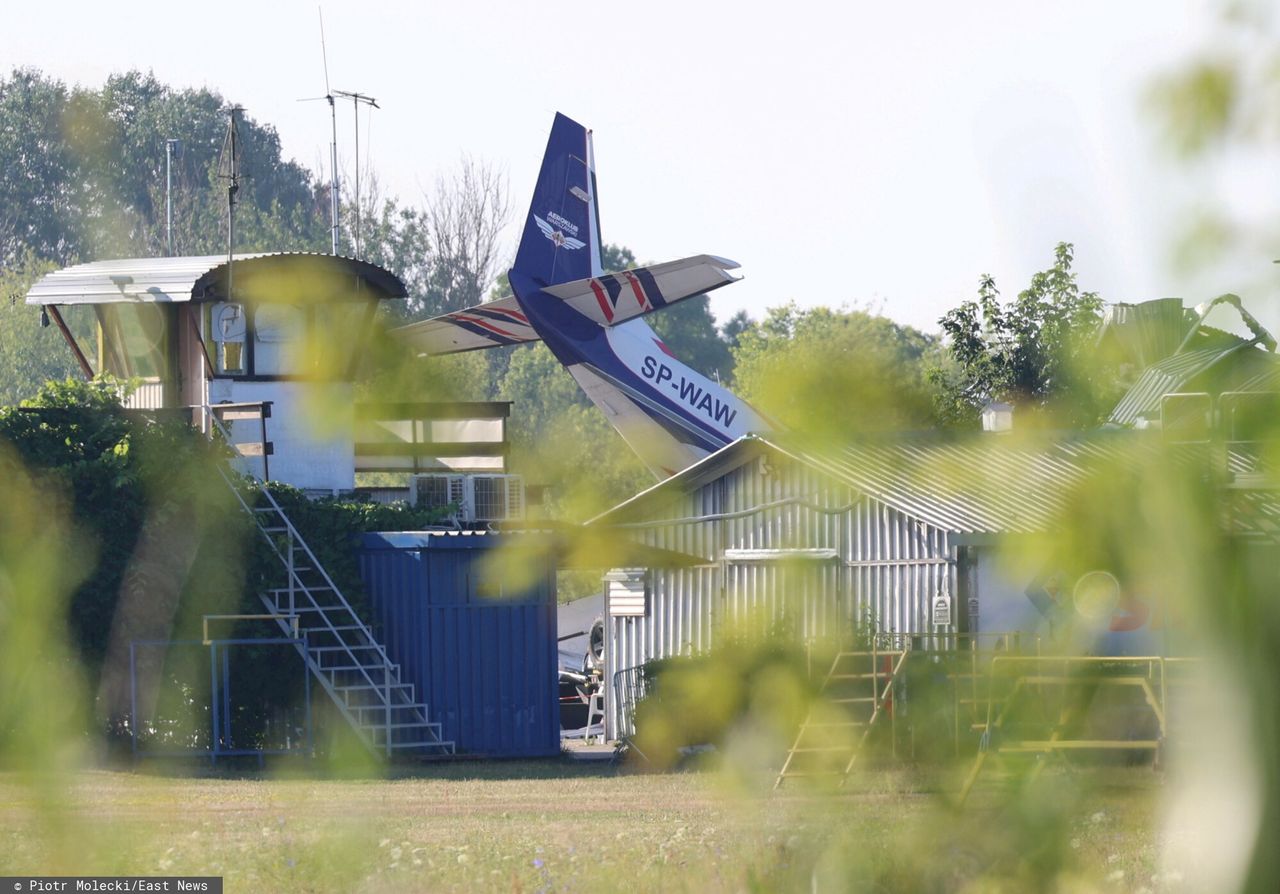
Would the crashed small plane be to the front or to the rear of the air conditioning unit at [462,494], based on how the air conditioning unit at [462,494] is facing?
to the rear

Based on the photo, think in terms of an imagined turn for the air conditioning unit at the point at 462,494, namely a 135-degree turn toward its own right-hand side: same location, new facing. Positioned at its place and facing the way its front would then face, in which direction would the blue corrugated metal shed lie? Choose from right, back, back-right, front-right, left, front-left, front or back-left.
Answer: back-left

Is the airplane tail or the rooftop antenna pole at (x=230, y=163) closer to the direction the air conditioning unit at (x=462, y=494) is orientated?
the rooftop antenna pole

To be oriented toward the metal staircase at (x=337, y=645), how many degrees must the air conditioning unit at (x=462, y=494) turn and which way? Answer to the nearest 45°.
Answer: approximately 45° to its right

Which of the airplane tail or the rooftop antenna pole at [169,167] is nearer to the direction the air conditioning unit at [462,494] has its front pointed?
the rooftop antenna pole

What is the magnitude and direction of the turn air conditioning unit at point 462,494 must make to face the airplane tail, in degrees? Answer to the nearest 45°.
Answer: approximately 180°

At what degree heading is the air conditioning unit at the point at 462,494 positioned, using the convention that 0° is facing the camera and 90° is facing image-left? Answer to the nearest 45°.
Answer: approximately 0°

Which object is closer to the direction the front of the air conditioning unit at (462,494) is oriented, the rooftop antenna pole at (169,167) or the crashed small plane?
the rooftop antenna pole

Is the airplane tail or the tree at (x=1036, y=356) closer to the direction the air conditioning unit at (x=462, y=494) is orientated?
the tree
